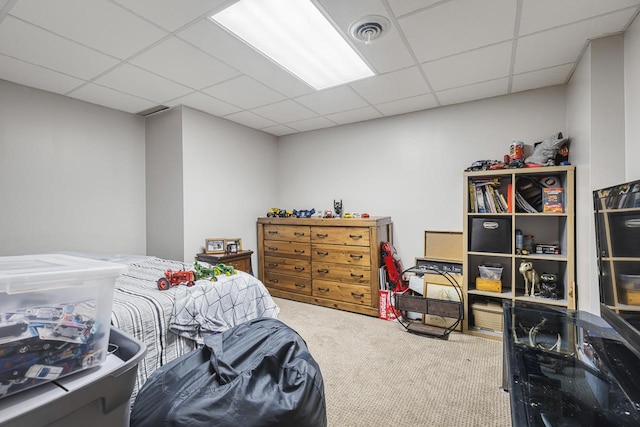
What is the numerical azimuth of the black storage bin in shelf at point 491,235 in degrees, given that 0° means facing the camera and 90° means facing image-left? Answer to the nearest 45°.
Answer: approximately 0°

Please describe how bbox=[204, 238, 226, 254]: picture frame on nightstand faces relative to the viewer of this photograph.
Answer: facing the viewer

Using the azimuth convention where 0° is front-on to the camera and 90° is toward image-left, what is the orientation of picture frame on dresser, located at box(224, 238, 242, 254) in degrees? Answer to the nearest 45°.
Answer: approximately 0°

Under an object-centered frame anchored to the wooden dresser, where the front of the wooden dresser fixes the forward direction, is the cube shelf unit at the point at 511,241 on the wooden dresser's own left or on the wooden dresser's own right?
on the wooden dresser's own left

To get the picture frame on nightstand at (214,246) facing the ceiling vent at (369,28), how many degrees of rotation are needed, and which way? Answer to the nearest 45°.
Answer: approximately 45° to its left

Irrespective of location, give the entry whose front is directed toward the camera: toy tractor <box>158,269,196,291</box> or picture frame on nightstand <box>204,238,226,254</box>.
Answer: the picture frame on nightstand

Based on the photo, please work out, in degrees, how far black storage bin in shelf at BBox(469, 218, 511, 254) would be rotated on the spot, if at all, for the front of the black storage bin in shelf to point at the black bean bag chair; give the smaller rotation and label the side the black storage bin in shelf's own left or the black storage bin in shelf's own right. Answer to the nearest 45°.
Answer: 0° — it already faces it

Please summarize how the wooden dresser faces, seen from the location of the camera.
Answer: facing the viewer and to the left of the viewer

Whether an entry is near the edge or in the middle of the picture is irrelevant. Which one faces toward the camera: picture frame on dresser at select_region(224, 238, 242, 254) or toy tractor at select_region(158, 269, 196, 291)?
the picture frame on dresser

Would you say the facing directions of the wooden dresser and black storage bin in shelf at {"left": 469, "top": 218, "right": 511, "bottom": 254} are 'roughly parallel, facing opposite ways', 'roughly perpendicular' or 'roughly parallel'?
roughly parallel

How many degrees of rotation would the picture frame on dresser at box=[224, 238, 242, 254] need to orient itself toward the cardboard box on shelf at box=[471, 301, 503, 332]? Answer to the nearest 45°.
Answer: approximately 45° to its left

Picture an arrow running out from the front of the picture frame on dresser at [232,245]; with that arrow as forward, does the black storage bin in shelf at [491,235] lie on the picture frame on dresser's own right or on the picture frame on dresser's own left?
on the picture frame on dresser's own left

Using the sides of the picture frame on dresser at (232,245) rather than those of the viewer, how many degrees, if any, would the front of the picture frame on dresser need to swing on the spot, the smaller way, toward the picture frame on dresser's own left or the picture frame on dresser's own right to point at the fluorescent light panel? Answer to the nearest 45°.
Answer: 0° — it already faces it
